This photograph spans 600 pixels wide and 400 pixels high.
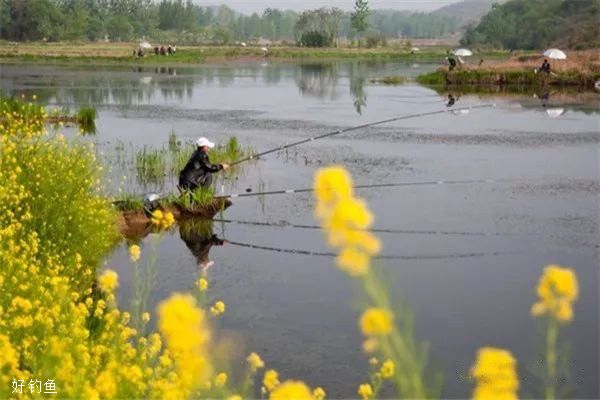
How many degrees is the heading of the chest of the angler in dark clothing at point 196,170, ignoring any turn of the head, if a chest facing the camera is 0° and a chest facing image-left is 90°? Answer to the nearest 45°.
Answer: approximately 270°

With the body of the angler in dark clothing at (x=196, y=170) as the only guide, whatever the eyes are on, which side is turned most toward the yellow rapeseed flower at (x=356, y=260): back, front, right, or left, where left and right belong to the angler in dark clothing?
right

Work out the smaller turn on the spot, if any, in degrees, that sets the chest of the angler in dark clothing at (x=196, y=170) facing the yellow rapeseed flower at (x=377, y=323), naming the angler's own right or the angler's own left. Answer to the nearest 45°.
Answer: approximately 90° to the angler's own right

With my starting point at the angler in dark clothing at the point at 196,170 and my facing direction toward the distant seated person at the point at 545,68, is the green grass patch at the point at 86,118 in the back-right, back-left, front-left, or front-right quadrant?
front-left

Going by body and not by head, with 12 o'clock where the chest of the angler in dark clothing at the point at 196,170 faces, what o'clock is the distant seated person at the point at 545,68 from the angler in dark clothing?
The distant seated person is roughly at 10 o'clock from the angler in dark clothing.

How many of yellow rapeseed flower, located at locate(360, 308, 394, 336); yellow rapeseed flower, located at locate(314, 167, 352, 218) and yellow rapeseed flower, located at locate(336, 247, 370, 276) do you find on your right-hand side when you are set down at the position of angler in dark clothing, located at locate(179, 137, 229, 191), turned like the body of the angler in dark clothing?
3

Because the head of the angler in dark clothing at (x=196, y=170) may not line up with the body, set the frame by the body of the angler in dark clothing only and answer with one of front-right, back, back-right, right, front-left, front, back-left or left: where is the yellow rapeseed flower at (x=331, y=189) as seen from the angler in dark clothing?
right

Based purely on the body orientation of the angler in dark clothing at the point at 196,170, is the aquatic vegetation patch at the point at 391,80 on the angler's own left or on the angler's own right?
on the angler's own left

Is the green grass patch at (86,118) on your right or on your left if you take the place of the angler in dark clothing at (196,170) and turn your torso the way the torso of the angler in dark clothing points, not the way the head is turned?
on your left

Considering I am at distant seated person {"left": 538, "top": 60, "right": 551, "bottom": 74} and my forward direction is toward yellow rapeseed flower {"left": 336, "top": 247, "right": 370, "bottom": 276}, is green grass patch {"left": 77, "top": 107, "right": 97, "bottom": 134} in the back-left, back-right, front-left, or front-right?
front-right

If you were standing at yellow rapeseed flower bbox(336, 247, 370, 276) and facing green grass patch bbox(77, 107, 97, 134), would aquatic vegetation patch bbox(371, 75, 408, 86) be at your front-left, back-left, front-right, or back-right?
front-right

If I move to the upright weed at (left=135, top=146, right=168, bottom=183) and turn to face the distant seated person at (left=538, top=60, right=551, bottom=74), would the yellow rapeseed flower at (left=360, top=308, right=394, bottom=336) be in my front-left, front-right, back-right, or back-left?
back-right
